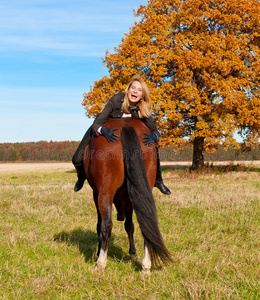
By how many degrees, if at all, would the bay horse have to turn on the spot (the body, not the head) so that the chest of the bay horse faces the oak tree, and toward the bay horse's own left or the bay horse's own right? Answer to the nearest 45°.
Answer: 0° — it already faces it

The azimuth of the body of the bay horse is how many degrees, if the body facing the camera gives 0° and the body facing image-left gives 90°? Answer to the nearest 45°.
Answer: approximately 180°

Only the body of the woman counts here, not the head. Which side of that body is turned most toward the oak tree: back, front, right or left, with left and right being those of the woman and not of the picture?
back

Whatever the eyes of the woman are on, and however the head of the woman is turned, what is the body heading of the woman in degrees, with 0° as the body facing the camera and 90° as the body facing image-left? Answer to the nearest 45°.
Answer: approximately 0°
